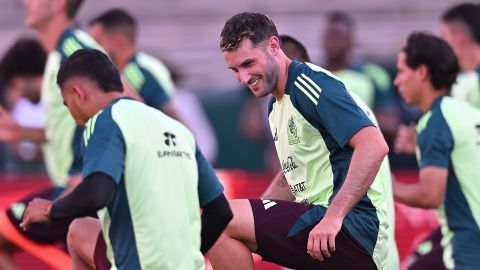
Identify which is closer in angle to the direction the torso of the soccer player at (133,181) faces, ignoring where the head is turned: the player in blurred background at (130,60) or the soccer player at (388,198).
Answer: the player in blurred background

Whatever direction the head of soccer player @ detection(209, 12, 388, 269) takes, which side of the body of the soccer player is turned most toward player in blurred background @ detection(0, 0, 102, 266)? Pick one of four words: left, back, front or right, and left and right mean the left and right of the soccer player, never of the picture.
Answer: right

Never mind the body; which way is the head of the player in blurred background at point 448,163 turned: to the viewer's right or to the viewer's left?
to the viewer's left

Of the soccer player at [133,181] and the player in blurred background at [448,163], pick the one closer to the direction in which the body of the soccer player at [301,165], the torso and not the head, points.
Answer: the soccer player

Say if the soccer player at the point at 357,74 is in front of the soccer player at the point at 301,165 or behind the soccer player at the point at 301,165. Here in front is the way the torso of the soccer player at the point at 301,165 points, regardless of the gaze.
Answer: behind

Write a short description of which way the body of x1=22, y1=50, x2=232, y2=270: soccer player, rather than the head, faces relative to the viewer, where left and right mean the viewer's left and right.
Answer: facing away from the viewer and to the left of the viewer
